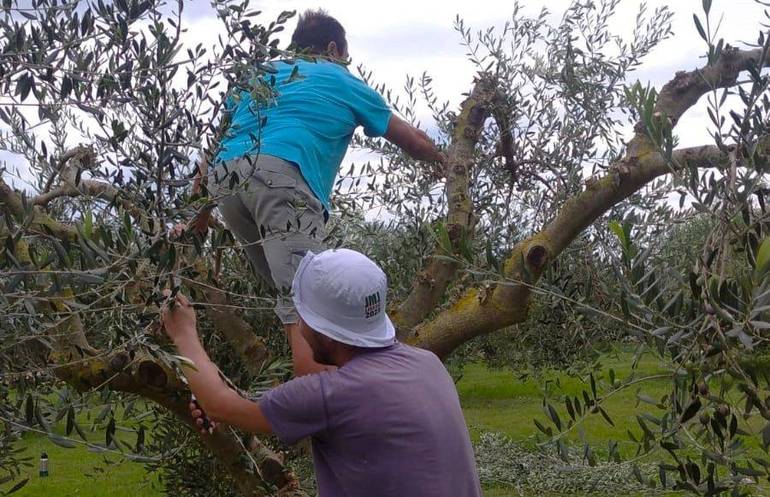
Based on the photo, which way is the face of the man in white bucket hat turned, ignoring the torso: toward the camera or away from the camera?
away from the camera

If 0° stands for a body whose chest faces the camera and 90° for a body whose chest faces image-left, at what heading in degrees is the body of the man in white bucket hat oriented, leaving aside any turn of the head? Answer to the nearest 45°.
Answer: approximately 135°
